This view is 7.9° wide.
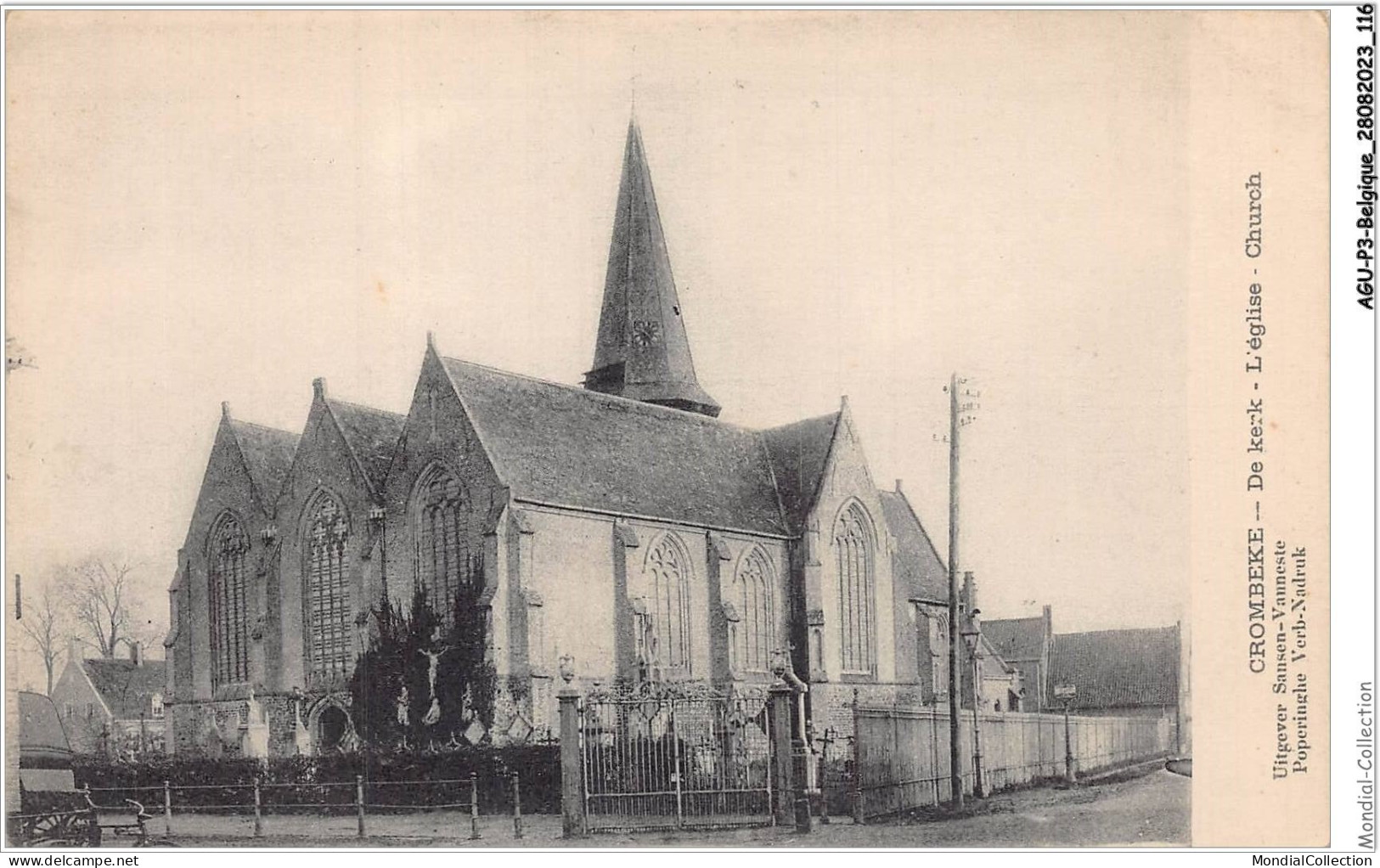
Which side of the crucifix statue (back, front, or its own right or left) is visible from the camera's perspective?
front
